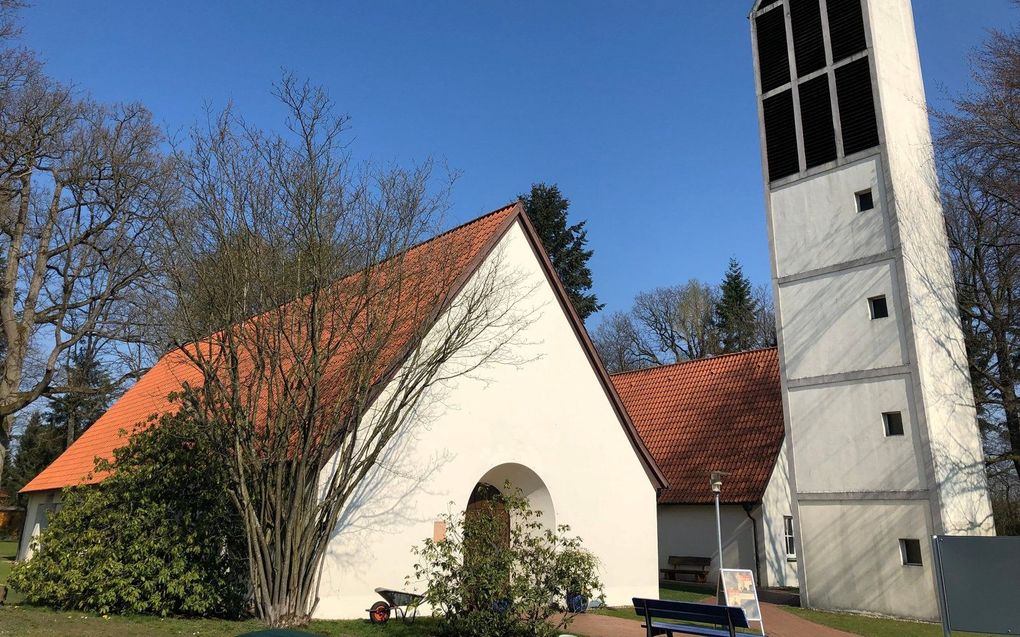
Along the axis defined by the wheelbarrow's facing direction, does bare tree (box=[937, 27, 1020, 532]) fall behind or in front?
behind

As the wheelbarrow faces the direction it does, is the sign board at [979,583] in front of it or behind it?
behind

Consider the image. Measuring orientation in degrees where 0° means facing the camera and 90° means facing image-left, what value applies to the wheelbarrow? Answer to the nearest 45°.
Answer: approximately 90°

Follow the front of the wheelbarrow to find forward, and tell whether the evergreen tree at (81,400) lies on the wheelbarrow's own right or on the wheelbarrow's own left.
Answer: on the wheelbarrow's own right

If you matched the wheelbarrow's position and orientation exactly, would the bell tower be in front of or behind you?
behind

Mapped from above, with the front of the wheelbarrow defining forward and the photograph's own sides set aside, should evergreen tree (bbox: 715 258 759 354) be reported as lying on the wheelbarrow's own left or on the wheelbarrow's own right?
on the wheelbarrow's own right

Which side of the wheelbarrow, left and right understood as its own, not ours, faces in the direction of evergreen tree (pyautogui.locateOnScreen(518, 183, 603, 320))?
right

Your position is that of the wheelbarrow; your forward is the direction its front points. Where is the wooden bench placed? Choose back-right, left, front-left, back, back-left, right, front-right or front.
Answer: back-right

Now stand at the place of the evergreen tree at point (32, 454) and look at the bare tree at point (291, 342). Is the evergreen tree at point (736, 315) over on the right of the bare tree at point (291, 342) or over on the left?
left

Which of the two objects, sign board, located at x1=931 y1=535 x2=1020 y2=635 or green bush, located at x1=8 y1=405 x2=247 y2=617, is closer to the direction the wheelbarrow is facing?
the green bush

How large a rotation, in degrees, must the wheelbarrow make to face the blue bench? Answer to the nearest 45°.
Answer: approximately 135° to its left

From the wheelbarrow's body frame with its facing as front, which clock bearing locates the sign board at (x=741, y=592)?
The sign board is roughly at 6 o'clock from the wheelbarrow.
